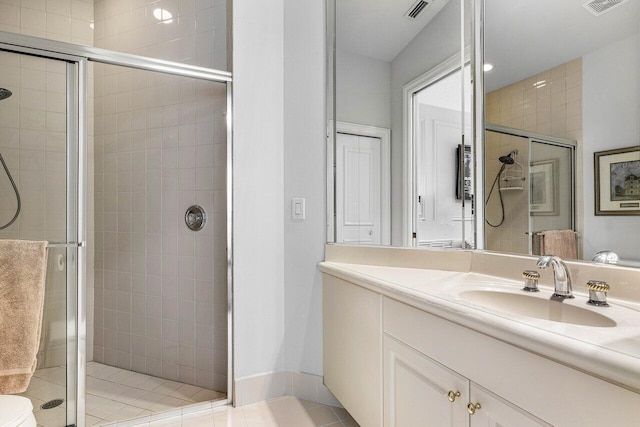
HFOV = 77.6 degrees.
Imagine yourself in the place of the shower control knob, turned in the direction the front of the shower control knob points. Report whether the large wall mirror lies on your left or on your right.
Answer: on your left

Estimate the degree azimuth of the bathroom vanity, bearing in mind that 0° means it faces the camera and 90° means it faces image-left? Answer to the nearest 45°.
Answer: approximately 45°

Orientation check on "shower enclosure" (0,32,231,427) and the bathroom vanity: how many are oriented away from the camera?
0

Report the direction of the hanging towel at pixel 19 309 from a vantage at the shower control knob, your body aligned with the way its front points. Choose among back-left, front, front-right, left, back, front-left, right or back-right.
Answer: front

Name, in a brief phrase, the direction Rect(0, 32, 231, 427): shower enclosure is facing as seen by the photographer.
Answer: facing the viewer and to the right of the viewer

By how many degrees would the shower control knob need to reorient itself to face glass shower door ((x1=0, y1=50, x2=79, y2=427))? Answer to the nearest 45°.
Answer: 0° — it already faces it

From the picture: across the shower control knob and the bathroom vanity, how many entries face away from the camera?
0

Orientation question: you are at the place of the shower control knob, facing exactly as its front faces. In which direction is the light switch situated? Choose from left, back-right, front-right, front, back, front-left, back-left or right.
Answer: left

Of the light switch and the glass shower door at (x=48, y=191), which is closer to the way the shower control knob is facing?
the glass shower door

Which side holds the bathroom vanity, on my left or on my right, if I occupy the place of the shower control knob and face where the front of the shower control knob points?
on my left

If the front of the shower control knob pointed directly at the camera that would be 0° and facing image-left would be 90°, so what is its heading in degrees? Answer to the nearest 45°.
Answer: approximately 45°

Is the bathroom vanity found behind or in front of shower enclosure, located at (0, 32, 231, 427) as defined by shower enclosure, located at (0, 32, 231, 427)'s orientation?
in front
